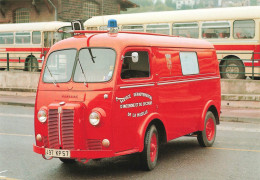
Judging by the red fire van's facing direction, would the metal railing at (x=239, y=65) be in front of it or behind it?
behind

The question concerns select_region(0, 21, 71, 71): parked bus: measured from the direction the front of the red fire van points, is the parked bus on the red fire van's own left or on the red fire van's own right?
on the red fire van's own right

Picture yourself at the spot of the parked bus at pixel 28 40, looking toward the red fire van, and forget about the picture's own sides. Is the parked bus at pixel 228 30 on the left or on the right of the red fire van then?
left

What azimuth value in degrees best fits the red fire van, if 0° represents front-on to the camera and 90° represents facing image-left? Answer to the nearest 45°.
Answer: approximately 45°

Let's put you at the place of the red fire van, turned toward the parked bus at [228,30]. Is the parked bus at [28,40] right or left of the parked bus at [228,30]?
left

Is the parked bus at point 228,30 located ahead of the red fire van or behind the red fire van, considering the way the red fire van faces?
behind
